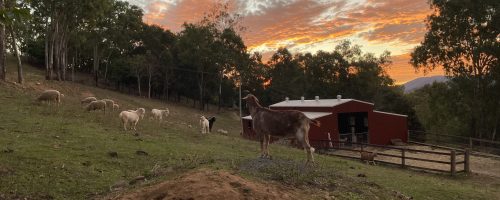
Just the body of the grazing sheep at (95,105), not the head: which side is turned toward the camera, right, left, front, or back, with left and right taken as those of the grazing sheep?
left

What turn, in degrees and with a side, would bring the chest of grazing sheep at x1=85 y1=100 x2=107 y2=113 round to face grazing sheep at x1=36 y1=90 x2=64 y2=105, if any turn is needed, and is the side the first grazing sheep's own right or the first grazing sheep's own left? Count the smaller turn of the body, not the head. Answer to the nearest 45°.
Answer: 0° — it already faces it

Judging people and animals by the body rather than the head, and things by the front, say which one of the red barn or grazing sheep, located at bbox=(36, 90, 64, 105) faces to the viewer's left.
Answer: the grazing sheep

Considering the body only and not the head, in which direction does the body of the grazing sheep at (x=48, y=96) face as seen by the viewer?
to the viewer's left

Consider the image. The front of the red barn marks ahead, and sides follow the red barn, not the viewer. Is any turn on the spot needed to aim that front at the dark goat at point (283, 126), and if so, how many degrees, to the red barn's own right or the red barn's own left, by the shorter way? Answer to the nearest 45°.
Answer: approximately 45° to the red barn's own right

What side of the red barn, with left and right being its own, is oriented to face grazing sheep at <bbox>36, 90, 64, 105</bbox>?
right

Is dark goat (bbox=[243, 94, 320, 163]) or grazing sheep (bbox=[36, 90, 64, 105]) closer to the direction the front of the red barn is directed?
the dark goat

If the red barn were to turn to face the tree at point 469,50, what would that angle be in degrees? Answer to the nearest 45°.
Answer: approximately 90° to its left

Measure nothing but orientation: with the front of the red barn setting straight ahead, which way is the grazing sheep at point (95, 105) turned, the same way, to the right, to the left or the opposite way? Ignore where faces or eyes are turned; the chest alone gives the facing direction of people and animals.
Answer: to the right

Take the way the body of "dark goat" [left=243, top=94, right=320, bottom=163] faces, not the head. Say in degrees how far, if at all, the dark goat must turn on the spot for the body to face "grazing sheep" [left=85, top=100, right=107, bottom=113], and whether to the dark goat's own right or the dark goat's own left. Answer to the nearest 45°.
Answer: approximately 45° to the dark goat's own right

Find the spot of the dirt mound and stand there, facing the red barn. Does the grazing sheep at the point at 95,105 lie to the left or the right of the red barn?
left

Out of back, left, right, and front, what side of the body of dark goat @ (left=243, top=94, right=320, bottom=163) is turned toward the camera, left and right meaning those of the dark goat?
left

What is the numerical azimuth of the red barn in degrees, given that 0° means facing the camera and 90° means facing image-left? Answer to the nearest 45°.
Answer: approximately 315°

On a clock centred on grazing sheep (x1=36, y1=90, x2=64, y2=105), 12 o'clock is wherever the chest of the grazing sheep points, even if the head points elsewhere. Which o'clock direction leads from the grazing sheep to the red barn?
The red barn is roughly at 6 o'clock from the grazing sheep.
